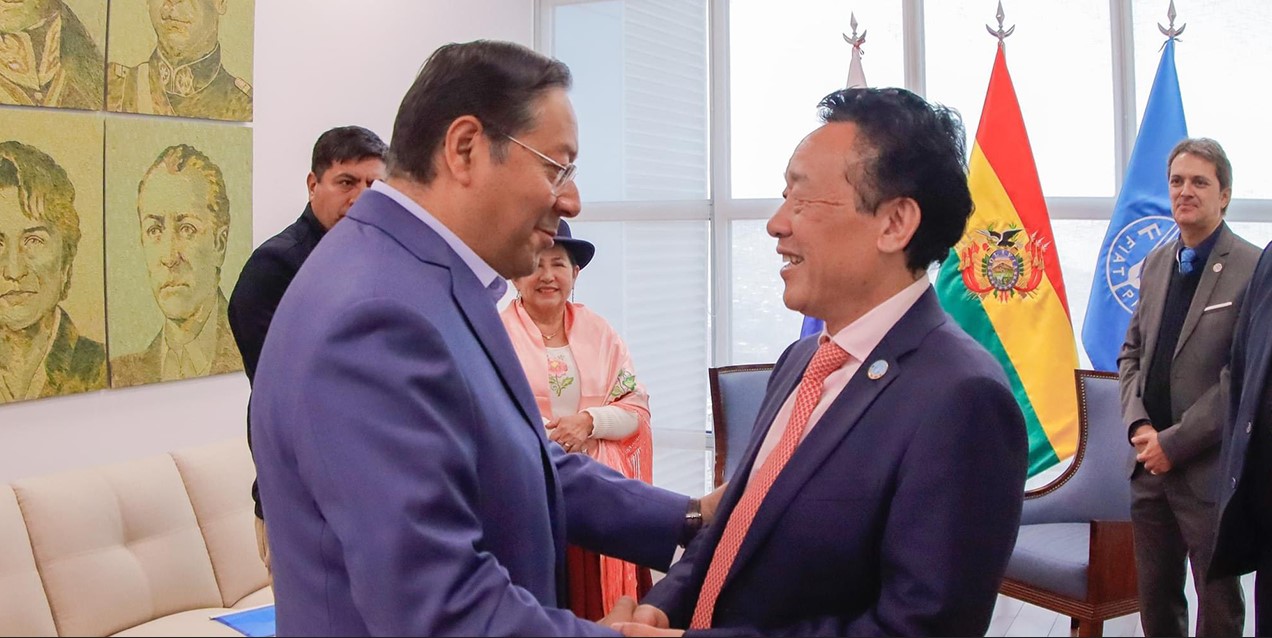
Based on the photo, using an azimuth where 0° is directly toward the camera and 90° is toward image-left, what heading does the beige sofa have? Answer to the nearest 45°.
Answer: approximately 315°

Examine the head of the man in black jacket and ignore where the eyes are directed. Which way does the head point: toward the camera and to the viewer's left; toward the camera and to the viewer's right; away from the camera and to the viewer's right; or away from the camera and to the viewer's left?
toward the camera and to the viewer's right

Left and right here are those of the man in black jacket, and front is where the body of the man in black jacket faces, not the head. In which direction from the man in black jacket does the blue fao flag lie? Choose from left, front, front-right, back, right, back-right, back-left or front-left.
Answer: front-left

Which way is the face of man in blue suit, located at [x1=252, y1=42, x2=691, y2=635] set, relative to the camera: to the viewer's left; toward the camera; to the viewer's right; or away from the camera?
to the viewer's right

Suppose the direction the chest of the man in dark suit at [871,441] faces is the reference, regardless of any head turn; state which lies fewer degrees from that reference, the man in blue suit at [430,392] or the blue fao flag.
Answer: the man in blue suit

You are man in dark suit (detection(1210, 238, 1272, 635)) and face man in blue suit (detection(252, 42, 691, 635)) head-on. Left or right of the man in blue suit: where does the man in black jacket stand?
right

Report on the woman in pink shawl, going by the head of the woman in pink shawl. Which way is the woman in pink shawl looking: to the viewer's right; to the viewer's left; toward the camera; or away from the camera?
toward the camera

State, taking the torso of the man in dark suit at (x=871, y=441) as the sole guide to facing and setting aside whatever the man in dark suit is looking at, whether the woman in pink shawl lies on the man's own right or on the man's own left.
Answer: on the man's own right

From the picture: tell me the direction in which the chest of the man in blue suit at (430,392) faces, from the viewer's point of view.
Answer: to the viewer's right

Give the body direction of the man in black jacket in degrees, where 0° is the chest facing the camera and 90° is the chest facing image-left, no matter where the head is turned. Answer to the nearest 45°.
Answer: approximately 315°

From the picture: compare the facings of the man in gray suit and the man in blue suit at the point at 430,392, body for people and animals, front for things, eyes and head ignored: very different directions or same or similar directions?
very different directions
